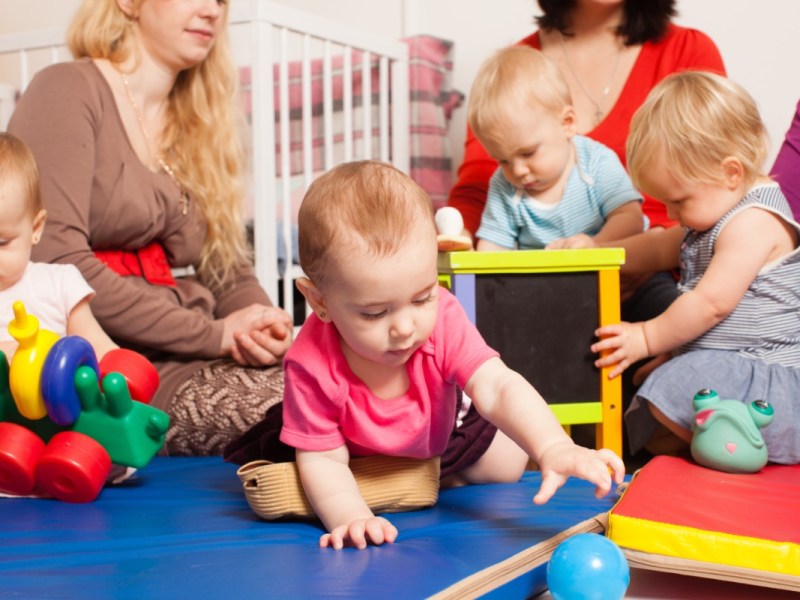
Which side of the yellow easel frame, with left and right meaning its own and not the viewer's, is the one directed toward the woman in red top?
back

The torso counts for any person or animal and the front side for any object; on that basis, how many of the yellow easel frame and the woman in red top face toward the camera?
2

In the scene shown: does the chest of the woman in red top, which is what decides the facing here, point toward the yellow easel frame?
yes

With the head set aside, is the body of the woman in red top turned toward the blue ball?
yes

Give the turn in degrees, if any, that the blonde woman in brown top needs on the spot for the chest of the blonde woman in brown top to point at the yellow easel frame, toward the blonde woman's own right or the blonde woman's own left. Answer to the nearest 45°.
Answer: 0° — they already face it

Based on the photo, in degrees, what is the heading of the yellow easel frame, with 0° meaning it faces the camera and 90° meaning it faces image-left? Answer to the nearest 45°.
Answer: approximately 0°

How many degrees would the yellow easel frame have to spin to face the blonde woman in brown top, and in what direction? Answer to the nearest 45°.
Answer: approximately 90° to its right
